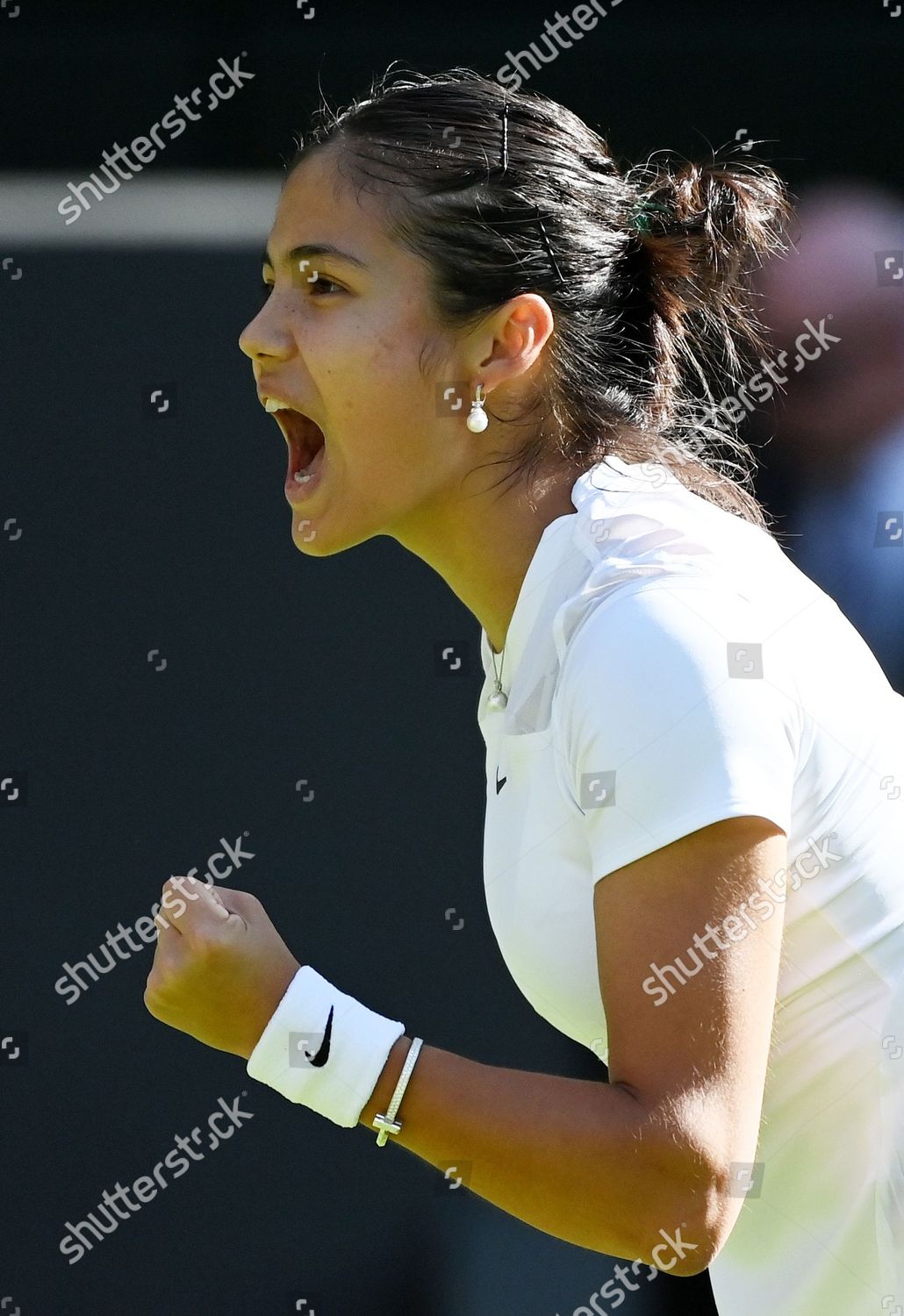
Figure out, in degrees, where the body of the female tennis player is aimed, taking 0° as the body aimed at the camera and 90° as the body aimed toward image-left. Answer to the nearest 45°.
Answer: approximately 90°

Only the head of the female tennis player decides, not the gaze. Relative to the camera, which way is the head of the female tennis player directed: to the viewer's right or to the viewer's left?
to the viewer's left
